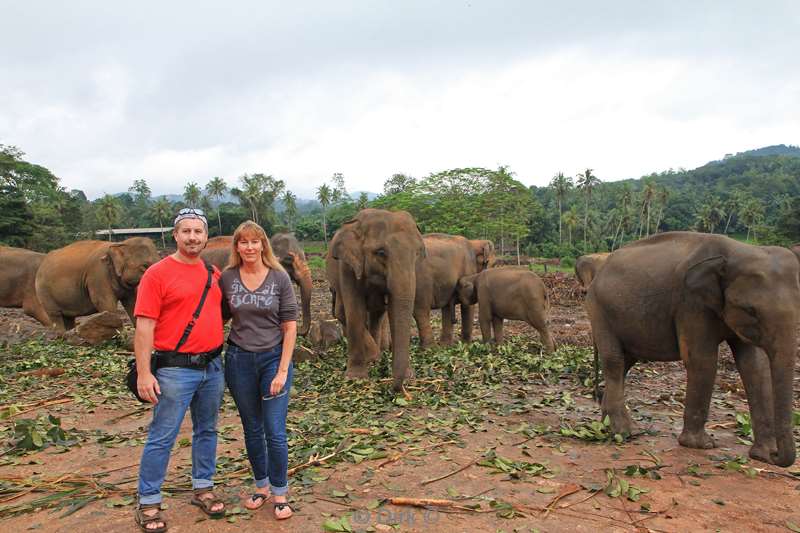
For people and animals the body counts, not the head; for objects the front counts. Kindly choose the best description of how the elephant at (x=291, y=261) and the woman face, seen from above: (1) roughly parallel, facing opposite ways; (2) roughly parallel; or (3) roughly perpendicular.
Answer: roughly perpendicular

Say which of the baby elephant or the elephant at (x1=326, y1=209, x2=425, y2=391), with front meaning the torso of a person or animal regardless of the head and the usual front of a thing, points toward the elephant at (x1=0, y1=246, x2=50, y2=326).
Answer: the baby elephant

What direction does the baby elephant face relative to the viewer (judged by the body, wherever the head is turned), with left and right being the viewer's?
facing to the left of the viewer

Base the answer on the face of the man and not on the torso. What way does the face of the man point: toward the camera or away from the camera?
toward the camera

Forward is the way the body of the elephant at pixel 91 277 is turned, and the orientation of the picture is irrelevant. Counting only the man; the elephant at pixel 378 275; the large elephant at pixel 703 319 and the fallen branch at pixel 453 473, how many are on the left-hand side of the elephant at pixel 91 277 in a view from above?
0

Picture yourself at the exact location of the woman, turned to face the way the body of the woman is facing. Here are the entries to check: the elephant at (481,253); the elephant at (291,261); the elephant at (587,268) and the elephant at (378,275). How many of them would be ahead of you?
0

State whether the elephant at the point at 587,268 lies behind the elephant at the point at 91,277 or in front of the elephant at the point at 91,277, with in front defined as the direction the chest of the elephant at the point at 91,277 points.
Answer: in front

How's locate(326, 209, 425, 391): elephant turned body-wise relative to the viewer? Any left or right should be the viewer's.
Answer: facing the viewer and to the right of the viewer

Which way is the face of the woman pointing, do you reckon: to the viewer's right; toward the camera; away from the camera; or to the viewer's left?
toward the camera

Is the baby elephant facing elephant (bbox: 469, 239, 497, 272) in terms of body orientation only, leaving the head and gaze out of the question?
no

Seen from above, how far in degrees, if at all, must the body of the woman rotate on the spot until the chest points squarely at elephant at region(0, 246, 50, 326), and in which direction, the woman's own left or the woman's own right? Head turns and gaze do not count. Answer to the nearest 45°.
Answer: approximately 135° to the woman's own right

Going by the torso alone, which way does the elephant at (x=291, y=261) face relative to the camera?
to the viewer's right

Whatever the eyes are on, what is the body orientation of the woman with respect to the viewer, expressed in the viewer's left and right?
facing the viewer

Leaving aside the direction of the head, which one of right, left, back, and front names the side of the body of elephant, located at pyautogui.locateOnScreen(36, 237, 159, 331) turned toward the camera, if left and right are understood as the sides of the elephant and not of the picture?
right

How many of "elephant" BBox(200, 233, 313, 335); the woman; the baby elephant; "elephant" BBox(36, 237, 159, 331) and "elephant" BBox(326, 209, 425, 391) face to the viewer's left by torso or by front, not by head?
1

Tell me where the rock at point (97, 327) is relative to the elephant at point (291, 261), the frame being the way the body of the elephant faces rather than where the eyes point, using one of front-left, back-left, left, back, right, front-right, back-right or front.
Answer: back

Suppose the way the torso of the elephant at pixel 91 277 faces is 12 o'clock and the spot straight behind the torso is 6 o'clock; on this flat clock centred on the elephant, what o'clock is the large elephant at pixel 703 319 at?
The large elephant is roughly at 2 o'clock from the elephant.

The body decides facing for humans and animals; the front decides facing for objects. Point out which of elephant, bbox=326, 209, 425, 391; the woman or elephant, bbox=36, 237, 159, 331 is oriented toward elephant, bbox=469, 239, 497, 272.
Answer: elephant, bbox=36, 237, 159, 331
